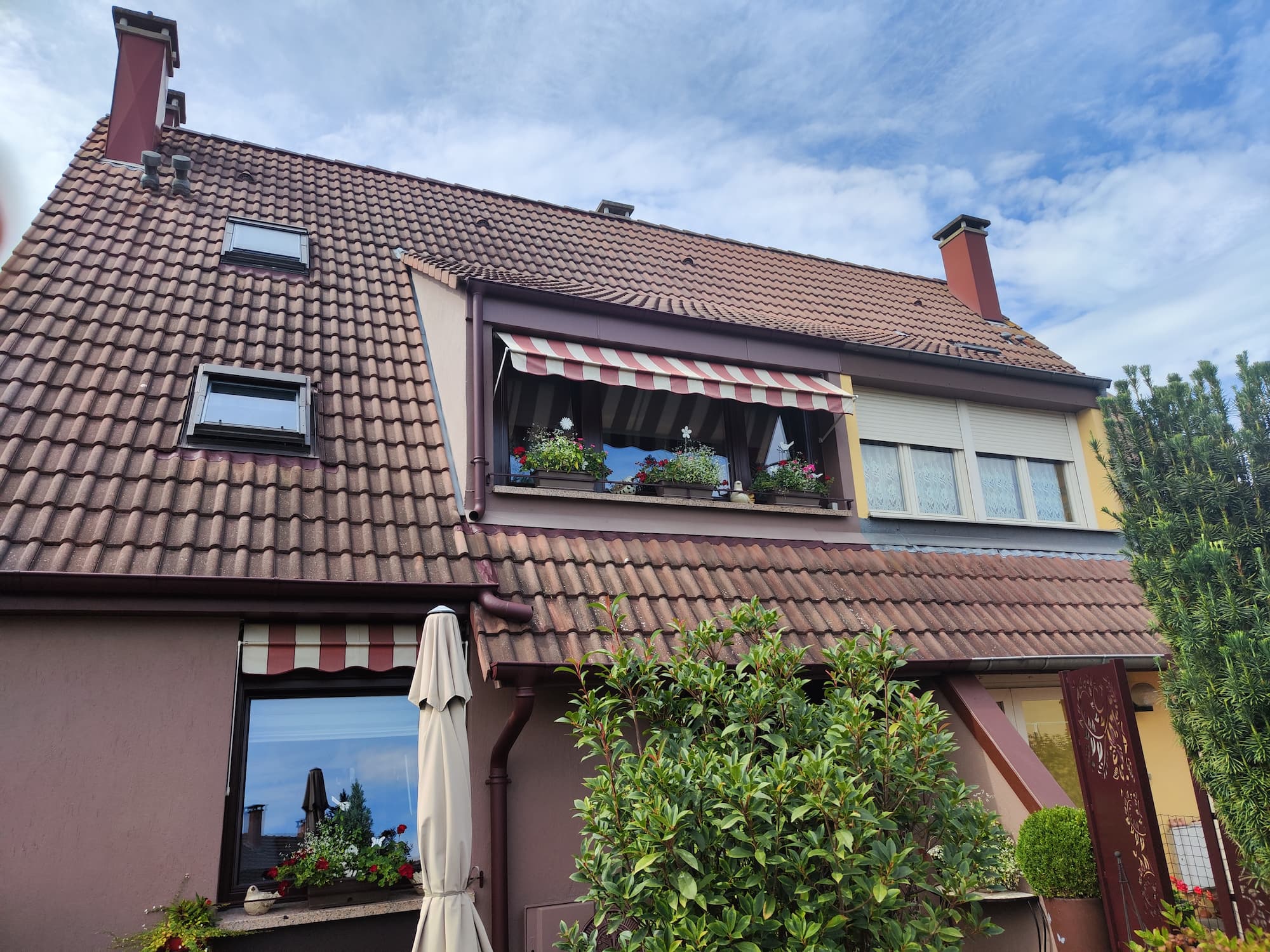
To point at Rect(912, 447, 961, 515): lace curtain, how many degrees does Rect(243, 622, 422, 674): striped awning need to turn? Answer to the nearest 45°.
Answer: approximately 90° to its left

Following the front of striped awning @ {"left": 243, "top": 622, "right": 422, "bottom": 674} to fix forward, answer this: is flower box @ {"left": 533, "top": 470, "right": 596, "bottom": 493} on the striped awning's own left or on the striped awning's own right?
on the striped awning's own left

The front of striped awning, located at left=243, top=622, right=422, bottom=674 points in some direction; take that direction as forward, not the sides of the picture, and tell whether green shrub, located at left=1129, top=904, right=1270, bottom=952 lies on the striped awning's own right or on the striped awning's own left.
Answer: on the striped awning's own left

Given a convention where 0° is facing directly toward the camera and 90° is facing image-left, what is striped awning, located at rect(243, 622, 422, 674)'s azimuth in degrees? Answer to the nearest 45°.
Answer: approximately 0°

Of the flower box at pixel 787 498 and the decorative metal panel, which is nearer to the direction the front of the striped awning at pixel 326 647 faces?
the decorative metal panel

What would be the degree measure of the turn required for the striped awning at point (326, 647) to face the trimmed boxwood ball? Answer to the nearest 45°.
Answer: approximately 90° to its left

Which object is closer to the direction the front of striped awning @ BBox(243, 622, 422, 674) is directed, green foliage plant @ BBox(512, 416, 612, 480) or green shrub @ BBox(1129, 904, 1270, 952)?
the green shrub

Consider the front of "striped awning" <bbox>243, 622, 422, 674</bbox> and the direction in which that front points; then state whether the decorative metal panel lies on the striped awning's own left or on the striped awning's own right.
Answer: on the striped awning's own left

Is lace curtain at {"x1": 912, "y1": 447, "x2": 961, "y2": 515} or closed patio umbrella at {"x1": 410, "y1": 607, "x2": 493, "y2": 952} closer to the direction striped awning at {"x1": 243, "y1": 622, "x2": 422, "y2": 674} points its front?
the closed patio umbrella

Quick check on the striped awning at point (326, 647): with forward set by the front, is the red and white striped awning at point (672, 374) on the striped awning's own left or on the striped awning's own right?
on the striped awning's own left
